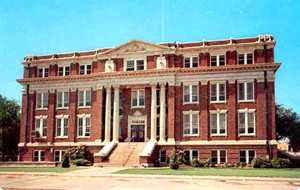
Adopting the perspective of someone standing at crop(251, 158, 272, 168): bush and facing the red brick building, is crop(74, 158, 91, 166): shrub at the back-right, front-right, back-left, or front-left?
front-left

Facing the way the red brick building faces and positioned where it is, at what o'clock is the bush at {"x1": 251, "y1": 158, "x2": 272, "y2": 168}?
The bush is roughly at 10 o'clock from the red brick building.

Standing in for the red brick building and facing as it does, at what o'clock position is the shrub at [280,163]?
The shrub is roughly at 10 o'clock from the red brick building.

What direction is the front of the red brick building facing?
toward the camera

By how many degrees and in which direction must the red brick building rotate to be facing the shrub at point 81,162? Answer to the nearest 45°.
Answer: approximately 90° to its right
